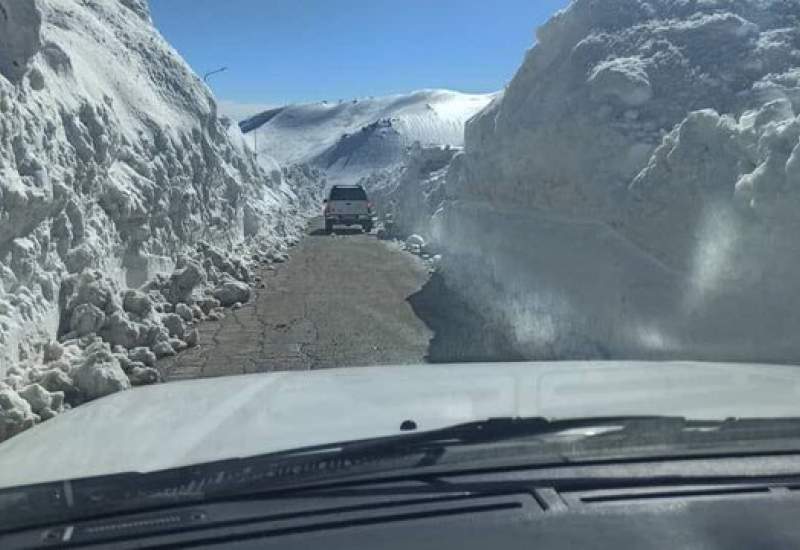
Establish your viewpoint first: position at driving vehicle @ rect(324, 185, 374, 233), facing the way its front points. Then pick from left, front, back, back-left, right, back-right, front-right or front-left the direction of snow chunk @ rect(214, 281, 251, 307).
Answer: back

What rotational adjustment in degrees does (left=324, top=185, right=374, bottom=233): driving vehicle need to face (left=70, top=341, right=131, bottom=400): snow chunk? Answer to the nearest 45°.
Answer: approximately 180°

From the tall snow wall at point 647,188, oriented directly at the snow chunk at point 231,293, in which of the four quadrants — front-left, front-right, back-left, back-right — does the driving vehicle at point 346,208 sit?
front-right

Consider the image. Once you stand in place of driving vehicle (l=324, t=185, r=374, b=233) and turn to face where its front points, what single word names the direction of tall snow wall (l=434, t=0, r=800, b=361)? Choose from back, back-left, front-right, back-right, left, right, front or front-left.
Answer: back

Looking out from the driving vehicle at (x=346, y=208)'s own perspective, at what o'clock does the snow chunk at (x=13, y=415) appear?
The snow chunk is roughly at 6 o'clock from the driving vehicle.

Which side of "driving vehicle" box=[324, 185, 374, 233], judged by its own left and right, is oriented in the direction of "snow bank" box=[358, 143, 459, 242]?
right

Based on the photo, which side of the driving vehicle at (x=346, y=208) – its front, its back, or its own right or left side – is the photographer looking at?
back

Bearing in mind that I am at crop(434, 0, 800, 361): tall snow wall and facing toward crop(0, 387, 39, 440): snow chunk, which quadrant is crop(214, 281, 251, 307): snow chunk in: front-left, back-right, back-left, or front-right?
front-right
